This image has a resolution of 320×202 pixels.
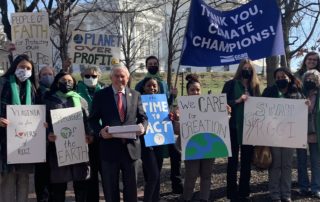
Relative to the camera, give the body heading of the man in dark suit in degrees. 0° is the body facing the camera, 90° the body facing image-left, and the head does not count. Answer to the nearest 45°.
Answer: approximately 0°
